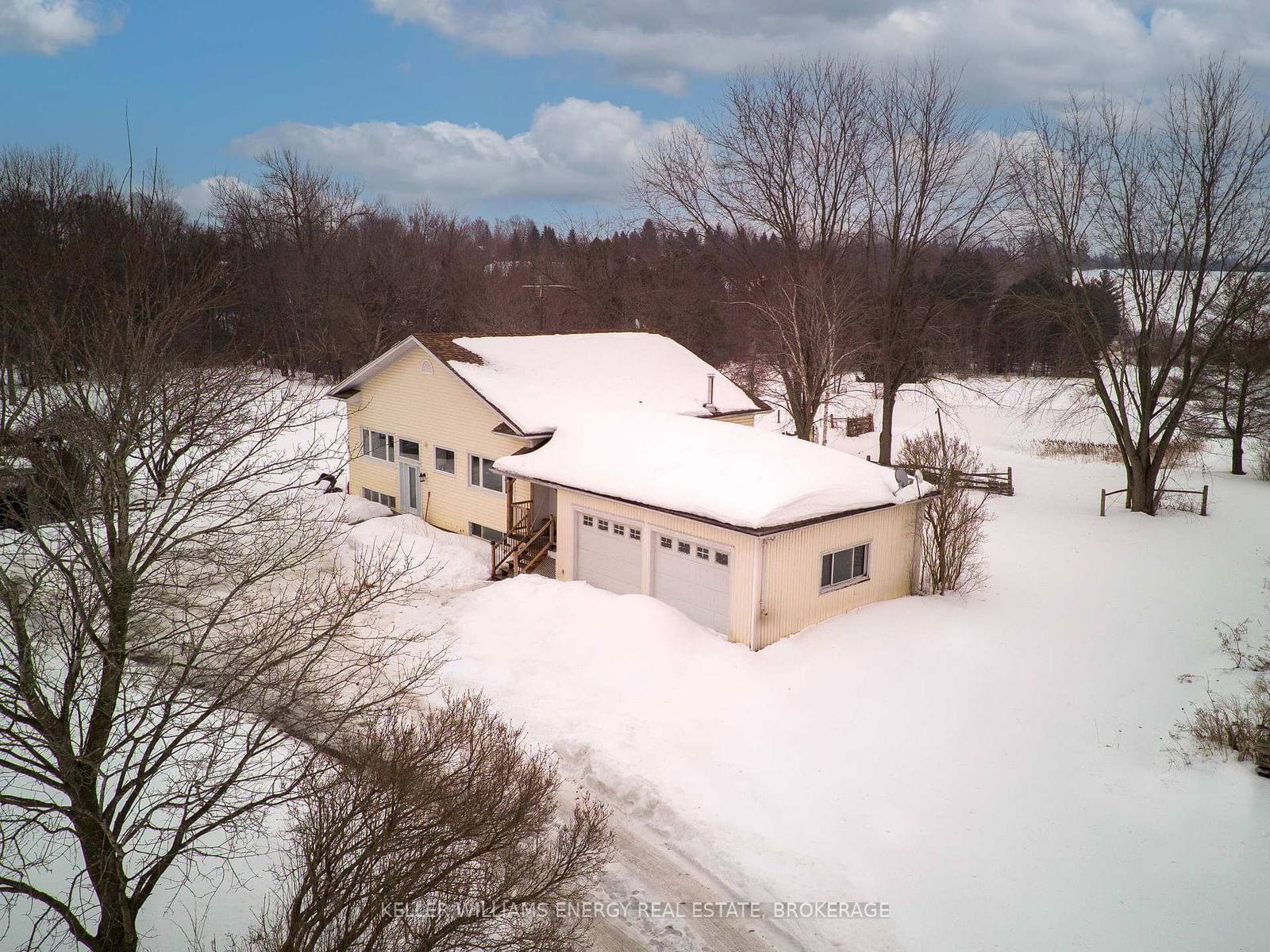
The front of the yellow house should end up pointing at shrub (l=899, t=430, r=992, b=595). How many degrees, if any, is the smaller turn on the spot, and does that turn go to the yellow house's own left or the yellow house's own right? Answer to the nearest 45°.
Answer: approximately 135° to the yellow house's own left

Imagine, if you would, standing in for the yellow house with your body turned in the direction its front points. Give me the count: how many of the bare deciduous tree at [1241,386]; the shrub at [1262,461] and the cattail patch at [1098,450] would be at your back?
3

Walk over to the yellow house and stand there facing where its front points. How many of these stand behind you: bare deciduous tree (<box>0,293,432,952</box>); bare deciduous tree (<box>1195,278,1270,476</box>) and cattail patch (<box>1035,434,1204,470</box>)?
2

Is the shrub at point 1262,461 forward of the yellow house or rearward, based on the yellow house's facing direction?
rearward

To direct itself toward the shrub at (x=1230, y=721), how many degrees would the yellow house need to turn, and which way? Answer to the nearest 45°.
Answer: approximately 90° to its left

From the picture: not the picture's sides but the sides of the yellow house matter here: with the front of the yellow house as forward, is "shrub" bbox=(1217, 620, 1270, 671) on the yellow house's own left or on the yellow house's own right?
on the yellow house's own left

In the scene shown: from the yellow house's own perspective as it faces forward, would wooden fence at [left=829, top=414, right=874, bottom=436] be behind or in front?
behind

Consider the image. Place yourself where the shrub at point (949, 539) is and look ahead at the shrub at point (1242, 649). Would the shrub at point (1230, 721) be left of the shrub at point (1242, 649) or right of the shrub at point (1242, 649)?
right

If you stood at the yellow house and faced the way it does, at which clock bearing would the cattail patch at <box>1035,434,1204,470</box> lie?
The cattail patch is roughly at 6 o'clock from the yellow house.

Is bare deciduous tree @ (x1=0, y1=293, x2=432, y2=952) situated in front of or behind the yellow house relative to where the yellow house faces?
in front

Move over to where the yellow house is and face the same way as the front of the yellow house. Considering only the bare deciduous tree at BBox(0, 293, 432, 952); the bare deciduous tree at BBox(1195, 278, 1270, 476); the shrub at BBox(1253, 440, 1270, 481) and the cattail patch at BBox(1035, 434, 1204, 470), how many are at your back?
3

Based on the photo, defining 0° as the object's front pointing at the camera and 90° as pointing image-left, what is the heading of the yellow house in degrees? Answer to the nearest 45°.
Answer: approximately 45°

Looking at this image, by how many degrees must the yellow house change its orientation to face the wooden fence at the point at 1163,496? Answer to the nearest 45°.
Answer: approximately 180°

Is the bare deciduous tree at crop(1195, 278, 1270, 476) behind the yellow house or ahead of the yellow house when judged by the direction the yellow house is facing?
behind
